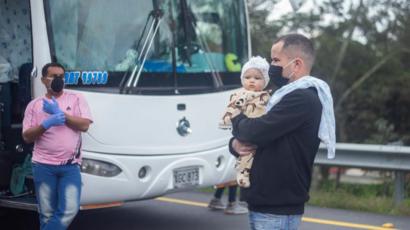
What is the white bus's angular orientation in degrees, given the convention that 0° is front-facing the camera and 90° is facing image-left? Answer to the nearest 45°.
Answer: approximately 315°

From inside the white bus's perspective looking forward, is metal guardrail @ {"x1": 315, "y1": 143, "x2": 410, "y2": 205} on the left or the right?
on its left
